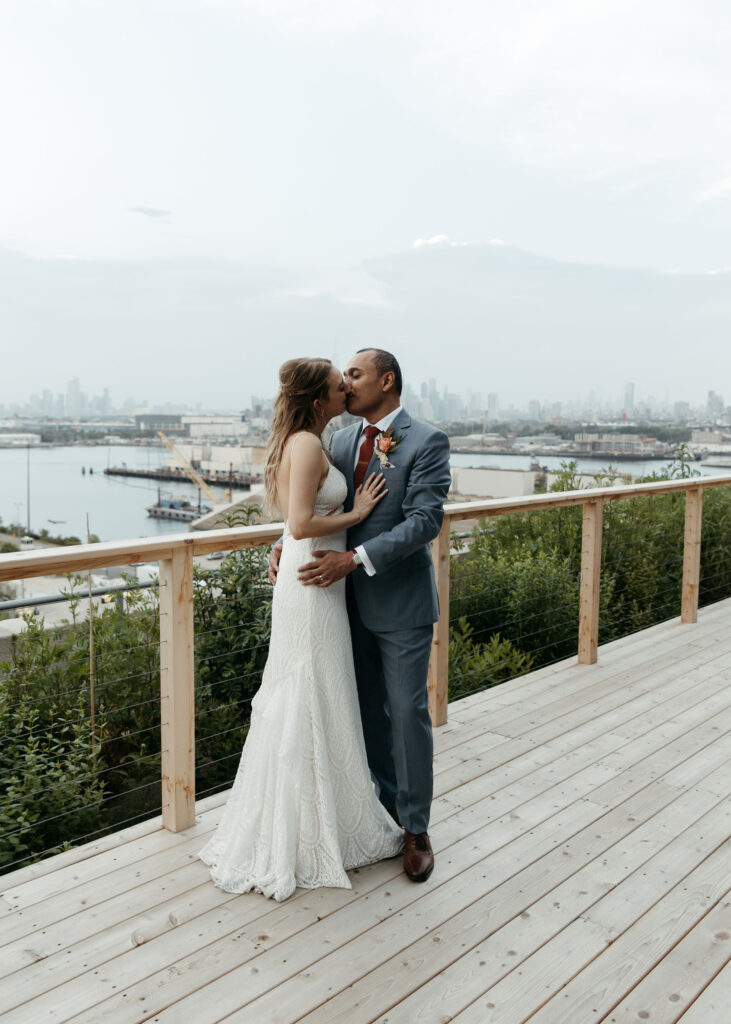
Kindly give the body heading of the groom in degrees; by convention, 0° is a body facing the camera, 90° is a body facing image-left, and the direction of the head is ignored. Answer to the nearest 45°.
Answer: approximately 45°

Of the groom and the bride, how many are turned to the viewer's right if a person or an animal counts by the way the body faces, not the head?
1

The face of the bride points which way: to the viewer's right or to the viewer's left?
to the viewer's right

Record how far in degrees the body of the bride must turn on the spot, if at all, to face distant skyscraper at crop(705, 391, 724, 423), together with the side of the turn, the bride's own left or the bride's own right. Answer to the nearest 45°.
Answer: approximately 45° to the bride's own left

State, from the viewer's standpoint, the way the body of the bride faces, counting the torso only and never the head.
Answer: to the viewer's right

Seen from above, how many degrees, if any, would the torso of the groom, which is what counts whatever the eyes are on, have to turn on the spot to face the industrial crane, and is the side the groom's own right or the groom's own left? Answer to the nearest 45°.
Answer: approximately 135° to the groom's own right

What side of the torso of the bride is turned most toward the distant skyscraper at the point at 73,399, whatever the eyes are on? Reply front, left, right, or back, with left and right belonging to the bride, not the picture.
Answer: left
